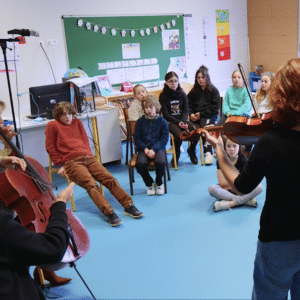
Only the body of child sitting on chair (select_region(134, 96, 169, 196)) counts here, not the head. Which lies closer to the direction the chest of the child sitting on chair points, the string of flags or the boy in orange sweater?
the boy in orange sweater

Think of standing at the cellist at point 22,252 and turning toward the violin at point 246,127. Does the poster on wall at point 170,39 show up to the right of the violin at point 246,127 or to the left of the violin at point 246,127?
left

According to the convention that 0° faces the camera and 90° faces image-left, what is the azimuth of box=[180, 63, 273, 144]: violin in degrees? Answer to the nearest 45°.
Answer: approximately 180°

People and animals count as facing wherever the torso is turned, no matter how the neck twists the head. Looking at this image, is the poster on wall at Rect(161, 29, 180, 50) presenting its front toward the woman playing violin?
yes

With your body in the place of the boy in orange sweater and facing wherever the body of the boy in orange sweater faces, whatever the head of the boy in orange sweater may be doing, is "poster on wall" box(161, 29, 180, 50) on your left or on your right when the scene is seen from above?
on your left

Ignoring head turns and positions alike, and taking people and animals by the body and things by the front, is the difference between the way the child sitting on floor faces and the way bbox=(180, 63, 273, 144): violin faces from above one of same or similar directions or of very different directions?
very different directions

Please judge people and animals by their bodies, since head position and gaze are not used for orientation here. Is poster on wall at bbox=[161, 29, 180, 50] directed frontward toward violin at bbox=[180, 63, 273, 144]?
yes

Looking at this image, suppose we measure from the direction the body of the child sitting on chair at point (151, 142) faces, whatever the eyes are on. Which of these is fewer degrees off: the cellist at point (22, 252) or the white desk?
the cellist

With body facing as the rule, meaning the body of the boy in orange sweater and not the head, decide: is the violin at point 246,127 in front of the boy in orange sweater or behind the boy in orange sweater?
in front

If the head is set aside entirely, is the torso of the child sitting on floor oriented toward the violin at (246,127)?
yes

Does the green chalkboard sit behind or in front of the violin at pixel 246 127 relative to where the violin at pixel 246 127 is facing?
in front
